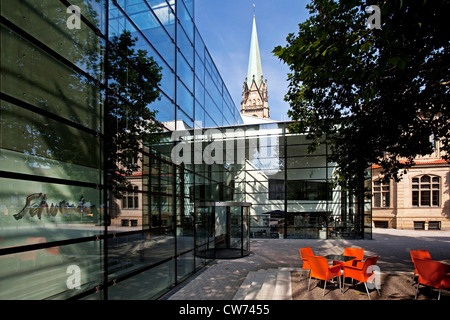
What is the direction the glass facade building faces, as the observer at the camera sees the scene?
facing the viewer and to the right of the viewer

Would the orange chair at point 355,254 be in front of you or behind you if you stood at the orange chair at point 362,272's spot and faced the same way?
in front

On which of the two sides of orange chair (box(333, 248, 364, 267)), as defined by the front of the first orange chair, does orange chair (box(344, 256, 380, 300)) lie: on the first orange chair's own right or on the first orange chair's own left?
on the first orange chair's own left

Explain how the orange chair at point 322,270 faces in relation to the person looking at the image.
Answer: facing away from the viewer and to the right of the viewer

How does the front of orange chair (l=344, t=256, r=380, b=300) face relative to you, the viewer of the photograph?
facing away from the viewer and to the left of the viewer

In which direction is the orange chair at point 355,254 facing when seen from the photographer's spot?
facing the viewer and to the left of the viewer
